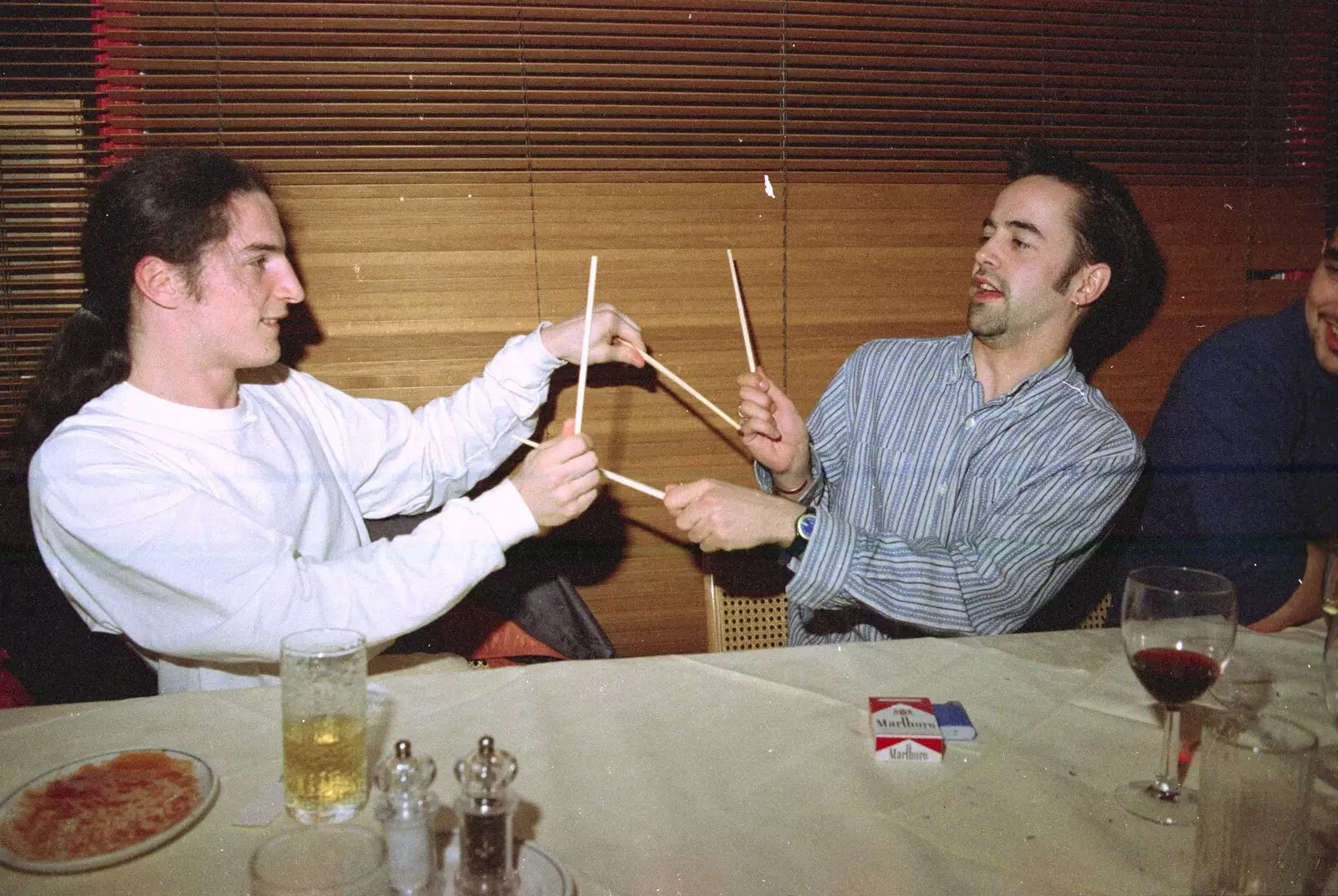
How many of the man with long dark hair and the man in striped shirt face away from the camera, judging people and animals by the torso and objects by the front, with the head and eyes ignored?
0

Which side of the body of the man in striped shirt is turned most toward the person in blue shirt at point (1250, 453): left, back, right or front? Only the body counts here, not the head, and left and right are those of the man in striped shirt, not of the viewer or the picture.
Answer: back

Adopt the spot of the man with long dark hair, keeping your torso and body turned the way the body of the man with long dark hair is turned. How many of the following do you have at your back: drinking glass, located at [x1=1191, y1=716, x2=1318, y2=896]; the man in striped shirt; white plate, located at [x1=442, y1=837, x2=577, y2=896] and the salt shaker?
0

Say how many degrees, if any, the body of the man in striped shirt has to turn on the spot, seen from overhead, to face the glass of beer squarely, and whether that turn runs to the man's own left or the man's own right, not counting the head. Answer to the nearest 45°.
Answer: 0° — they already face it

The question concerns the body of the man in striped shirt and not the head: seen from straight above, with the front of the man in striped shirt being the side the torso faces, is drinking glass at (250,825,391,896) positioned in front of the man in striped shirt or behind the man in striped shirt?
in front

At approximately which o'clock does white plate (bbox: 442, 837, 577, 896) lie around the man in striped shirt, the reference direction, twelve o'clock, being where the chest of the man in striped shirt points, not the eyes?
The white plate is roughly at 11 o'clock from the man in striped shirt.

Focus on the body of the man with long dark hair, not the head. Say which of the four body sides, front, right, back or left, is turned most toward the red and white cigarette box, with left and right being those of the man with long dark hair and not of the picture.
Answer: front

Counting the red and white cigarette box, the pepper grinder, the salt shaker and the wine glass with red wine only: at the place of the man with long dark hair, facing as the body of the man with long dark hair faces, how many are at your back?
0

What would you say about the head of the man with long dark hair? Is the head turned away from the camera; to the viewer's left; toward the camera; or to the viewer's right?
to the viewer's right

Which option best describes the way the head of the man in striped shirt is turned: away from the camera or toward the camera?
toward the camera

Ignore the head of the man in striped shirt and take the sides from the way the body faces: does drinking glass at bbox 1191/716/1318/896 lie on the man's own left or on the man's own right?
on the man's own left

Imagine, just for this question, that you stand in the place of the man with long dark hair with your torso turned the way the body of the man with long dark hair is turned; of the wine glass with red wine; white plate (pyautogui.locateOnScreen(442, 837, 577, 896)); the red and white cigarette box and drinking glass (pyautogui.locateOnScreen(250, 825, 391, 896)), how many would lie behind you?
0
